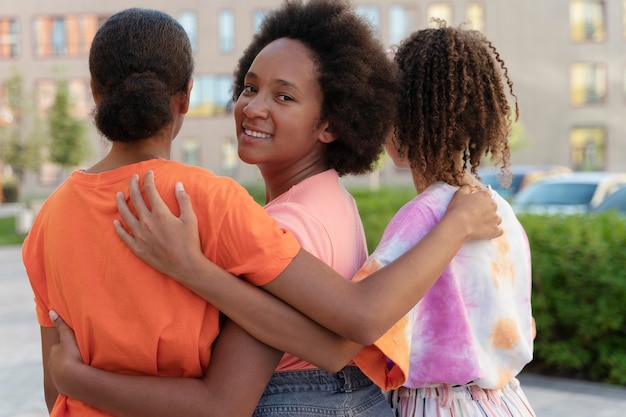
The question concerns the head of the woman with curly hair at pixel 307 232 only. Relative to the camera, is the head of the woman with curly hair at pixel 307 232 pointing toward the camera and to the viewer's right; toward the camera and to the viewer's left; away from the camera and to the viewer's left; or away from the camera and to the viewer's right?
toward the camera and to the viewer's left
